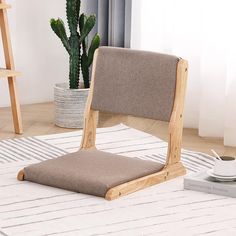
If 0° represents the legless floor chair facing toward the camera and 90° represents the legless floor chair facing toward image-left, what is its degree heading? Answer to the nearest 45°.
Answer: approximately 45°

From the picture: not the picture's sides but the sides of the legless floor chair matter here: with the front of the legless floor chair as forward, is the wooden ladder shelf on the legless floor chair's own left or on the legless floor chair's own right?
on the legless floor chair's own right

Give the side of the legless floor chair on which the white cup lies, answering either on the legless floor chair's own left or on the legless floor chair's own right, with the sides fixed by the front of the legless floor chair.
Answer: on the legless floor chair's own left

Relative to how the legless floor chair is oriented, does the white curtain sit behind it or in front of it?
behind

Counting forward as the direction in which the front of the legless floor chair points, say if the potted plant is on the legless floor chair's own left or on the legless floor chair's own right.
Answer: on the legless floor chair's own right
